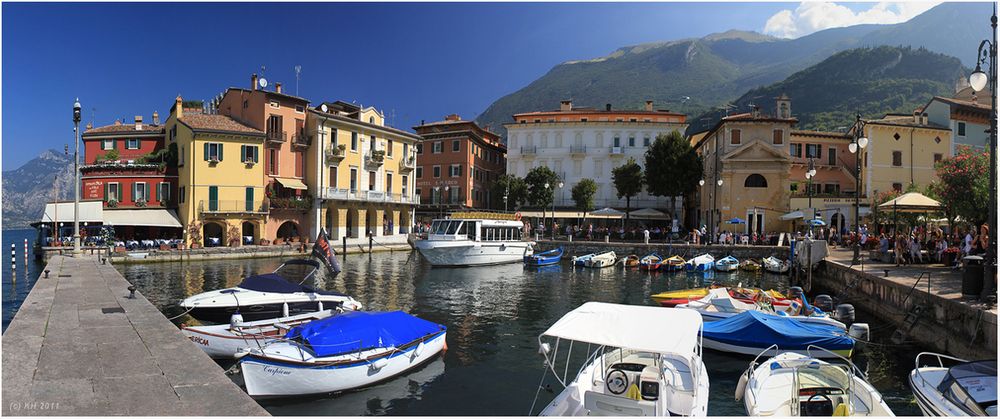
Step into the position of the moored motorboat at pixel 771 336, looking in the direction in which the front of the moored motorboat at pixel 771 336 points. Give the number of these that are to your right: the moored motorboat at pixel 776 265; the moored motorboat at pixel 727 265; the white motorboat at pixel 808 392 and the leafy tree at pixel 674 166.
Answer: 3

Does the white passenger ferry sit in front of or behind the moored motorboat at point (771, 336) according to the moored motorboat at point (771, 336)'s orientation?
in front

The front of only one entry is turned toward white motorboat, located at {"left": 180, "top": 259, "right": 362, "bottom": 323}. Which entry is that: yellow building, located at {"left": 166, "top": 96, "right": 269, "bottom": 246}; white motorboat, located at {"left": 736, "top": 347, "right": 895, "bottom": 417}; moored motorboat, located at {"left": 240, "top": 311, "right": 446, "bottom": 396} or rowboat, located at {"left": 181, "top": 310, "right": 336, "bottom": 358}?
the yellow building

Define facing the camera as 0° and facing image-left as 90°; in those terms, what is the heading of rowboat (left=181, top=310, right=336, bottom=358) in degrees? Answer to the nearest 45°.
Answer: approximately 45°

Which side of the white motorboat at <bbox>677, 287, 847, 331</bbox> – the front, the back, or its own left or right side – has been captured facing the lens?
left

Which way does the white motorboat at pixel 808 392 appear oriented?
away from the camera

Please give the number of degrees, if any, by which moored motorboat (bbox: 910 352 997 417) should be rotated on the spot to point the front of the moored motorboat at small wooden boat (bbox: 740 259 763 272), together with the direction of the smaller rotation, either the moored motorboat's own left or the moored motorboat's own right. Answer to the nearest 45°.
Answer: approximately 45° to the moored motorboat's own right

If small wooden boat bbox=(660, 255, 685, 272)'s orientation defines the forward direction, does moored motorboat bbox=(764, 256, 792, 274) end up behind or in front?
behind

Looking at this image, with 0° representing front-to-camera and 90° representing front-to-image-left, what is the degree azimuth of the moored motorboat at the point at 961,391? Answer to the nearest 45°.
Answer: approximately 135°

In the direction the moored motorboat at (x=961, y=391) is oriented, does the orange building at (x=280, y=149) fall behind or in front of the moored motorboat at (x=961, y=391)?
in front
